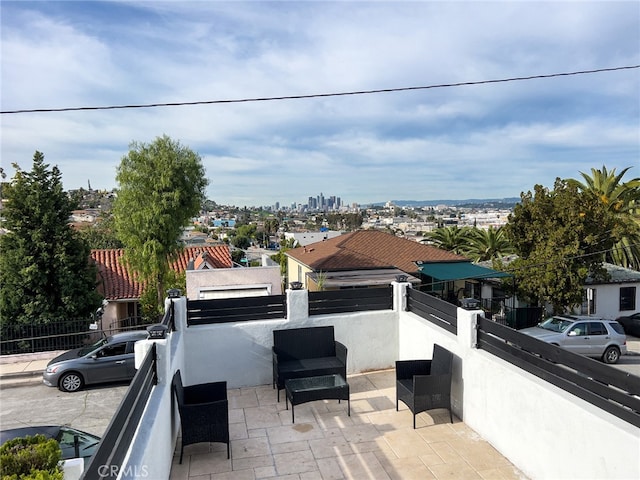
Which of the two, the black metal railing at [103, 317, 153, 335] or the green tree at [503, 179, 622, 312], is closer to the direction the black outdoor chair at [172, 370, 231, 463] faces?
the green tree

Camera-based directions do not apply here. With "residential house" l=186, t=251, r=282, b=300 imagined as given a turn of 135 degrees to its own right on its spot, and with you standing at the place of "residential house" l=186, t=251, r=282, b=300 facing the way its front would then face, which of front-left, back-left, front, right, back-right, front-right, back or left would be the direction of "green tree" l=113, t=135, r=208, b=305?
front

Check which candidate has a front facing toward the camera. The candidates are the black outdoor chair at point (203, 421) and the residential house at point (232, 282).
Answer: the residential house

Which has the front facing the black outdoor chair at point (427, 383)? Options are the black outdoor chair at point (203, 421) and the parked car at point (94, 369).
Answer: the black outdoor chair at point (203, 421)

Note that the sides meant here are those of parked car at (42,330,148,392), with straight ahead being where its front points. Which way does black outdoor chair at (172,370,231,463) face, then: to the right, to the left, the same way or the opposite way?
the opposite way

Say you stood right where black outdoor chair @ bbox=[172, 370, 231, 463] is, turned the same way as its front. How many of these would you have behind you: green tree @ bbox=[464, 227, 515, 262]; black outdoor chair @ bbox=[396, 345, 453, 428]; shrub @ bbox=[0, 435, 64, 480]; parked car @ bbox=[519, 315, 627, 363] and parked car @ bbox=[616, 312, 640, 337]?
1

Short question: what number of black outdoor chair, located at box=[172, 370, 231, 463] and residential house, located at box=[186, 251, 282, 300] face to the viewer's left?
0

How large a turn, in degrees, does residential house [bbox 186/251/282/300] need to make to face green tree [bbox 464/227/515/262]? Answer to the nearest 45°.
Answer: approximately 135° to its left

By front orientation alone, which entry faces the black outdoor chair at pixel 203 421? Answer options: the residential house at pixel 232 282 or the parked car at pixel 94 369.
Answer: the residential house

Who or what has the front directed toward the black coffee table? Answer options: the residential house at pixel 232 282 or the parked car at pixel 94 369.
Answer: the residential house

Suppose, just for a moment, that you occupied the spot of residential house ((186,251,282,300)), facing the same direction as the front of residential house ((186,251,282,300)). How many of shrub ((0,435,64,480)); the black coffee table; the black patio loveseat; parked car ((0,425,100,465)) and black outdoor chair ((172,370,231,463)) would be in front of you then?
5

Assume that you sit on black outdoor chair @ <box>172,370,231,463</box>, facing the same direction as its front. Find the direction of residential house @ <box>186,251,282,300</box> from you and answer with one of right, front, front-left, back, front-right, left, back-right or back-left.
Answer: left

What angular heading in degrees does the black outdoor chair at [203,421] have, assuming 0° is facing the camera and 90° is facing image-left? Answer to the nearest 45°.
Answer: approximately 270°

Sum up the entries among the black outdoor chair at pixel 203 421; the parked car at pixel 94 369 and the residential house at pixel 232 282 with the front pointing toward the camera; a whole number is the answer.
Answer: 1

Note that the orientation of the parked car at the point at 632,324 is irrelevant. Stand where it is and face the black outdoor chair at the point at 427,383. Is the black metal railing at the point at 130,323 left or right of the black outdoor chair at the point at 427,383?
right

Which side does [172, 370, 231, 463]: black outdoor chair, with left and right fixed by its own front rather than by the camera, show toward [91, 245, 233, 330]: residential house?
left

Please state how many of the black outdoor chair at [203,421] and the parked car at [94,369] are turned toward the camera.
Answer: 0

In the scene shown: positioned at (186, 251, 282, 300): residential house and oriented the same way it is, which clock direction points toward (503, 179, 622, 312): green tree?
The green tree is roughly at 9 o'clock from the residential house.

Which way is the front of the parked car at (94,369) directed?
to the viewer's left

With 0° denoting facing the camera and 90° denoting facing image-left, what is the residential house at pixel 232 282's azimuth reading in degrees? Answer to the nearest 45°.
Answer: approximately 0°

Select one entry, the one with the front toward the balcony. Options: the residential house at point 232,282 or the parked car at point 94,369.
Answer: the residential house

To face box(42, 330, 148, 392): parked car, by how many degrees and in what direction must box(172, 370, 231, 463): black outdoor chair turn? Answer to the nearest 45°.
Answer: approximately 90° to its left
